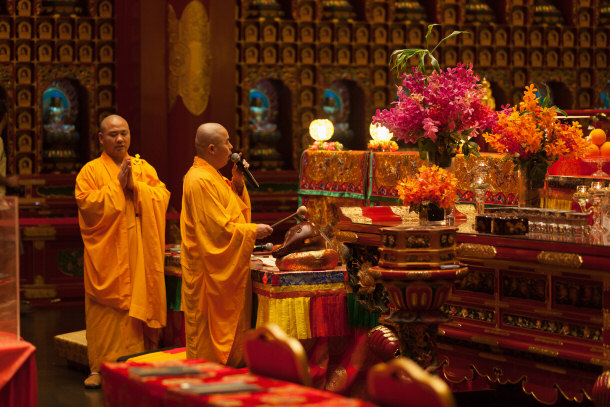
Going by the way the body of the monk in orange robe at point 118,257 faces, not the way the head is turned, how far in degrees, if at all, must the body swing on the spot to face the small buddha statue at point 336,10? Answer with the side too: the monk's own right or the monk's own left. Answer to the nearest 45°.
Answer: approximately 90° to the monk's own left

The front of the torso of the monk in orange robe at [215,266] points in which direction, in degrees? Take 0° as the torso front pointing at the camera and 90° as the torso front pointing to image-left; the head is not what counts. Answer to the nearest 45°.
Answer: approximately 270°

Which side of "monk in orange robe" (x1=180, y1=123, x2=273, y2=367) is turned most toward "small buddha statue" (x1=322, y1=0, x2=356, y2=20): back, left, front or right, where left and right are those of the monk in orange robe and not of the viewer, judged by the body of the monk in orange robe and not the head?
left

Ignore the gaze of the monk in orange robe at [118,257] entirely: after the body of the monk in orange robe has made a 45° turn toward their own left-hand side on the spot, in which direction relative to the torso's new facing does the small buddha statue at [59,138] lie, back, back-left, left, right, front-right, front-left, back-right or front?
left

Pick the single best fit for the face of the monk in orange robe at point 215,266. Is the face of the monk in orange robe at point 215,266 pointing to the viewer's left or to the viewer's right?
to the viewer's right

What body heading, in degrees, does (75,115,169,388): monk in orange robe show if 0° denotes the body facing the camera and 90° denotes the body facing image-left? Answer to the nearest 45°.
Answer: approximately 315°

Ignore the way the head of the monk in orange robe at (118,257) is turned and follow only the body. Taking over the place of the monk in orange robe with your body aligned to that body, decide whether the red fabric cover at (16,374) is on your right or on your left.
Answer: on your right

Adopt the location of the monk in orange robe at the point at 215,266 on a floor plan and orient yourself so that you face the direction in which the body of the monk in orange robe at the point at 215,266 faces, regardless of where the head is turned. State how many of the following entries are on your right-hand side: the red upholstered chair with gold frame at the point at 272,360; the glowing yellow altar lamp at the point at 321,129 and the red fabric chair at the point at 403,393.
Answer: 2

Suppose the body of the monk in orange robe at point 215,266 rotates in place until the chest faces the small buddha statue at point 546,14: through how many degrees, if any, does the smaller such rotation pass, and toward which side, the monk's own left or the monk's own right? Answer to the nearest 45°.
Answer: approximately 45° to the monk's own left

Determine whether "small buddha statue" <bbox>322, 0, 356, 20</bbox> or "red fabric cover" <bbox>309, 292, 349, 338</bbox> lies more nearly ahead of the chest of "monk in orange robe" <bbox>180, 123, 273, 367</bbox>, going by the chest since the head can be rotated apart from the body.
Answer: the red fabric cover
